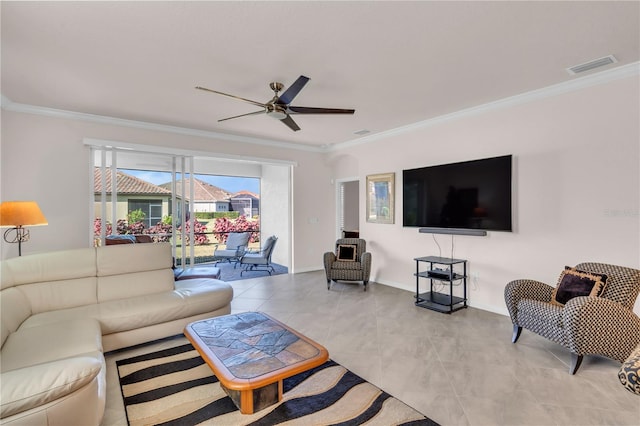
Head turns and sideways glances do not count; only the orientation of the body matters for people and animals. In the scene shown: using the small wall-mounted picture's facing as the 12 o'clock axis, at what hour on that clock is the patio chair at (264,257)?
The patio chair is roughly at 2 o'clock from the small wall-mounted picture.

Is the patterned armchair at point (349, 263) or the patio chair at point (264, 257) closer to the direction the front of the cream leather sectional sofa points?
the patterned armchair

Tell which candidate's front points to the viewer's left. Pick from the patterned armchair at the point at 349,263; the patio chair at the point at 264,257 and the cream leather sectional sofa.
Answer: the patio chair

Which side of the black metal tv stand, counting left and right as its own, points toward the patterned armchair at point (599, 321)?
left

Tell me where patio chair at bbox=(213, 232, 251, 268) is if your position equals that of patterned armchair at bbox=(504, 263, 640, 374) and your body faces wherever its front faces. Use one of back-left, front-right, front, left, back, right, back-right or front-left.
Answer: front-right

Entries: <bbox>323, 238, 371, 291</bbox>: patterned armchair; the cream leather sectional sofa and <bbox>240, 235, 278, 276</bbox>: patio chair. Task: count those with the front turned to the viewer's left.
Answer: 1

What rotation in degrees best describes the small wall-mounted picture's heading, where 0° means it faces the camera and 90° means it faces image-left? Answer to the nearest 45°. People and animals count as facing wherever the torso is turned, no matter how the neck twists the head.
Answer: approximately 45°

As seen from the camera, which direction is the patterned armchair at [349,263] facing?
toward the camera

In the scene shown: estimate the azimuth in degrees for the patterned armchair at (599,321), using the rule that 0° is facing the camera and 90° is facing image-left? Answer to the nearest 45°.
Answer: approximately 45°

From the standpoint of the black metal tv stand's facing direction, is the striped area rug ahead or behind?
ahead

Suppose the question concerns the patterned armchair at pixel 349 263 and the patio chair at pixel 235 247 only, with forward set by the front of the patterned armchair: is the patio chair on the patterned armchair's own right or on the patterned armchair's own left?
on the patterned armchair's own right

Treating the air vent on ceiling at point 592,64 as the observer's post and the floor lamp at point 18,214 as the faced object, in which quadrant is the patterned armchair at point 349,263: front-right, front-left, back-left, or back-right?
front-right

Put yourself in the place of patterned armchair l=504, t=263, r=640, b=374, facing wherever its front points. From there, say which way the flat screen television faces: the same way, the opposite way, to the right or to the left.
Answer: the same way

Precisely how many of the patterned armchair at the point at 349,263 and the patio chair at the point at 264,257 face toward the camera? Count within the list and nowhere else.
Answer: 1

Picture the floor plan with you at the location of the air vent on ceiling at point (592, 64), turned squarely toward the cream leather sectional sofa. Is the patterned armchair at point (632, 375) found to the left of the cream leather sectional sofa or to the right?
left

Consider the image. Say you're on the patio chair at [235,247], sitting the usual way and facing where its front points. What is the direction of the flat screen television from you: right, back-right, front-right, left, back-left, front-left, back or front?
left

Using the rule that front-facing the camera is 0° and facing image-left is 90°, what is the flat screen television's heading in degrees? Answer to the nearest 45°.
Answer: approximately 45°

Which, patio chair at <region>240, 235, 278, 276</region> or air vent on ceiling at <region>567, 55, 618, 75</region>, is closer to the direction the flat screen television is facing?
the patio chair

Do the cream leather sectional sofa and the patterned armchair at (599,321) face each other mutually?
yes

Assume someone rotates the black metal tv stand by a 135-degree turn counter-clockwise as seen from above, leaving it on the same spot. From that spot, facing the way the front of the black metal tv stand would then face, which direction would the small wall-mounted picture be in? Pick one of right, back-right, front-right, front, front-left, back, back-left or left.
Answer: back-left

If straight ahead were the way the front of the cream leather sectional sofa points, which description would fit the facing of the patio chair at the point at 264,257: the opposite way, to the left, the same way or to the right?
the opposite way
